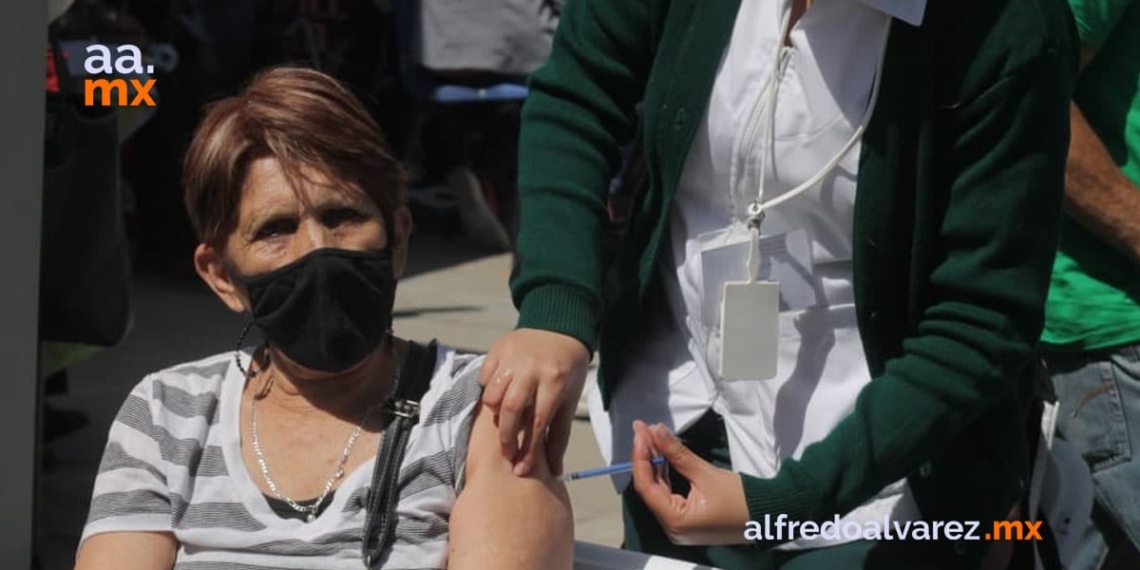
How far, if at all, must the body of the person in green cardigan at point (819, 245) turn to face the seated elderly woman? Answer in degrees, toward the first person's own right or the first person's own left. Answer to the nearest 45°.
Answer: approximately 45° to the first person's own right

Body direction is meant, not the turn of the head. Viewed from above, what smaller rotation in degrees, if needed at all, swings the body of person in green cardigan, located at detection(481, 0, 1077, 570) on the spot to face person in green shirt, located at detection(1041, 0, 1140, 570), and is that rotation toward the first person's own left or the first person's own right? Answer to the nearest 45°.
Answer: approximately 180°

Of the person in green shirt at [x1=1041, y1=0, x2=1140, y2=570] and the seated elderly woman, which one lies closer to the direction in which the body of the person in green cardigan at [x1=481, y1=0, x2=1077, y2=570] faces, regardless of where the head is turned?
the seated elderly woman
